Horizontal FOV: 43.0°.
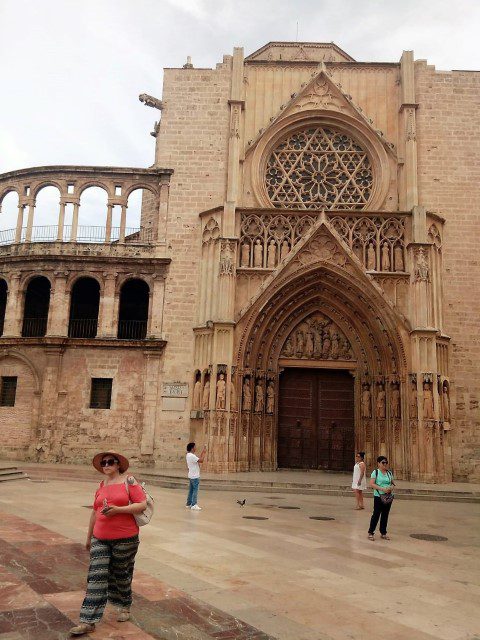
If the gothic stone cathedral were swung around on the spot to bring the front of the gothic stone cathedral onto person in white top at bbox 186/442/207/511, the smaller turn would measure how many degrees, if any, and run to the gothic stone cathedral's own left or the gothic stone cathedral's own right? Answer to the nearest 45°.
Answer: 0° — it already faces them

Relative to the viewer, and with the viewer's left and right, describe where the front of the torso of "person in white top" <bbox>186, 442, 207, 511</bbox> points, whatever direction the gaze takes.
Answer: facing to the right of the viewer

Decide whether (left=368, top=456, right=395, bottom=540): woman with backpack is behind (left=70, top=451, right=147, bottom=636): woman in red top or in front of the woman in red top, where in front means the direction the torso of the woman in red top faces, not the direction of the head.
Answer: behind

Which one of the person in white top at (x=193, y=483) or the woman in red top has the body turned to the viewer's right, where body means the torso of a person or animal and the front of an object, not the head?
the person in white top

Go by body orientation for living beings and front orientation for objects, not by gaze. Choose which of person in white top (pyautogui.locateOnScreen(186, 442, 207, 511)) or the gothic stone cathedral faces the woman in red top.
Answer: the gothic stone cathedral

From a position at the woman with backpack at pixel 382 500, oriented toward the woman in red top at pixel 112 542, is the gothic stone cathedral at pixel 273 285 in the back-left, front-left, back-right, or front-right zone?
back-right

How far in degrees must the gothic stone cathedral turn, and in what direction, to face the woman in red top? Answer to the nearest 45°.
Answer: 0° — it already faces them

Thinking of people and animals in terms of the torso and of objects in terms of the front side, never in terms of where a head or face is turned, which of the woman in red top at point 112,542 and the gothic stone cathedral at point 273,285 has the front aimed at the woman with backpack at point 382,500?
the gothic stone cathedral

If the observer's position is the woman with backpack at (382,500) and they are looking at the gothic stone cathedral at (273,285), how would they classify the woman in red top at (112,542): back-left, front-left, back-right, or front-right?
back-left

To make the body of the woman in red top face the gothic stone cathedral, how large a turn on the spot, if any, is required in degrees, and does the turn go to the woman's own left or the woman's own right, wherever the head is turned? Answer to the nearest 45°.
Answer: approximately 135° to the woman's own right
